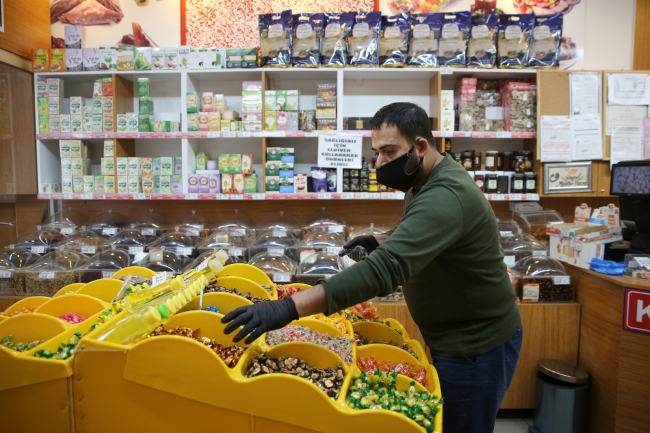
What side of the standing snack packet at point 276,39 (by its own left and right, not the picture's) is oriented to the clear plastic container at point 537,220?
left

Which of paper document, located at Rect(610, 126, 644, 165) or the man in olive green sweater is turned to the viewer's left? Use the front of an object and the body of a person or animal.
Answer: the man in olive green sweater

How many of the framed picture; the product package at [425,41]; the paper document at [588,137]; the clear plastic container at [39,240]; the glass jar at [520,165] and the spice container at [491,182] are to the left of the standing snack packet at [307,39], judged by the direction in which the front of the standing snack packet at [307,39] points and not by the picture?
5

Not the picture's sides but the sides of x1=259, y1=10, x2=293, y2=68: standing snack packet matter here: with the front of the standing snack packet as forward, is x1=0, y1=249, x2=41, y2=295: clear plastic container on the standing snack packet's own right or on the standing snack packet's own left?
on the standing snack packet's own right

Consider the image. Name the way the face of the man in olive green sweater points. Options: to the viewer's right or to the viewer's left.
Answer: to the viewer's left

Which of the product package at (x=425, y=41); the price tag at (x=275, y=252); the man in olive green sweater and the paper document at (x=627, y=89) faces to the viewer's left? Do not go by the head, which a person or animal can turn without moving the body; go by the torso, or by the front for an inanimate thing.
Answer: the man in olive green sweater

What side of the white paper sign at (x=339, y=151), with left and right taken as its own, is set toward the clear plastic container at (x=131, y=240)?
right

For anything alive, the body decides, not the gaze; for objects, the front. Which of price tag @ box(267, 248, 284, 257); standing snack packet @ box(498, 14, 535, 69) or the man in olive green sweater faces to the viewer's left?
the man in olive green sweater

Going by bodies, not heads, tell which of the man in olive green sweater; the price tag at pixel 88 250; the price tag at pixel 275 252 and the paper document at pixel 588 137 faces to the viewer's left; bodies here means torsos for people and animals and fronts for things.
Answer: the man in olive green sweater

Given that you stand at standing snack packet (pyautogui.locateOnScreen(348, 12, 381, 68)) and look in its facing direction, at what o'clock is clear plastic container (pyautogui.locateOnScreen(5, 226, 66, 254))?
The clear plastic container is roughly at 3 o'clock from the standing snack packet.
